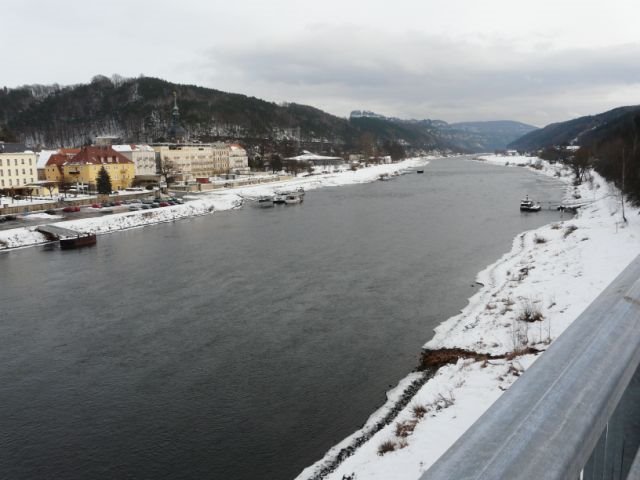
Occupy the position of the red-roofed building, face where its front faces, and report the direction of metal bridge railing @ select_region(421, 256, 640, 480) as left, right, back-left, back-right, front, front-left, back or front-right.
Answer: front-right

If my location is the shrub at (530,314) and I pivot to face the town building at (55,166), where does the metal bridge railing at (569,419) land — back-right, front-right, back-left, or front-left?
back-left

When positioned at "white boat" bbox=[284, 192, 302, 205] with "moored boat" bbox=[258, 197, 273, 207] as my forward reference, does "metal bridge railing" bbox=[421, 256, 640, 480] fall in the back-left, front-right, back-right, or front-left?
back-left

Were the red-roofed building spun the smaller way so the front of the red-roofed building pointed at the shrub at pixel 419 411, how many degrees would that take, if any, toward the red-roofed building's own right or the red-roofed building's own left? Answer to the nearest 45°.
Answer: approximately 45° to the red-roofed building's own right

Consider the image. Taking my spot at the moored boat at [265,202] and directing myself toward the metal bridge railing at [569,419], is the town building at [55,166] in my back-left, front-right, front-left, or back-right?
back-right

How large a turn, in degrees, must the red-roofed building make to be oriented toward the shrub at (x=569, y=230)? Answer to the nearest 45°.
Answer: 0° — it already faces it

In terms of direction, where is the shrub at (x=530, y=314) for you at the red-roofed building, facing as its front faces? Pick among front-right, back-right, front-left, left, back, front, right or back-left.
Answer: front-right

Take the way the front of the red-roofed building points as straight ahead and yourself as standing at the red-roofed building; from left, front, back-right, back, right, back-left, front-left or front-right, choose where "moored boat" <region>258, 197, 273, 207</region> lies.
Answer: front

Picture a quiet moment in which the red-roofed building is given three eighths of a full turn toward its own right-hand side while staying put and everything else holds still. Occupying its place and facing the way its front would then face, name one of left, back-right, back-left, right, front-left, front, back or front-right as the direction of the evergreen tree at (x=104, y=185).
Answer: left

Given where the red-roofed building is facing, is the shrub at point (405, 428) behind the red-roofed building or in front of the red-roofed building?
in front

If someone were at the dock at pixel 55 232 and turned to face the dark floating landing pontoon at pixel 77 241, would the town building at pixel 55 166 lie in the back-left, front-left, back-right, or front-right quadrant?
back-left

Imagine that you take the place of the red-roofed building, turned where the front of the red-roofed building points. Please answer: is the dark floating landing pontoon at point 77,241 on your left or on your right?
on your right

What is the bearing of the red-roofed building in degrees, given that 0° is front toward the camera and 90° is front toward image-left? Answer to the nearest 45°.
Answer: approximately 315°

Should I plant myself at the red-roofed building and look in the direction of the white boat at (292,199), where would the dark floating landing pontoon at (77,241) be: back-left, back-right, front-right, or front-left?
front-right

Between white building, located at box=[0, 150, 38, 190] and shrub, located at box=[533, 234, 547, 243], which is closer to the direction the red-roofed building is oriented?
the shrub

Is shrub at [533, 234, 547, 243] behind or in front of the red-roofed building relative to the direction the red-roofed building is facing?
in front

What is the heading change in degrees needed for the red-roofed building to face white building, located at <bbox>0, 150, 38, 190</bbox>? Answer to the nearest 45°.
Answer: approximately 90° to its right

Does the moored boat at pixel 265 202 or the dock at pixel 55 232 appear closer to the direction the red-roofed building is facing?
the moored boat
